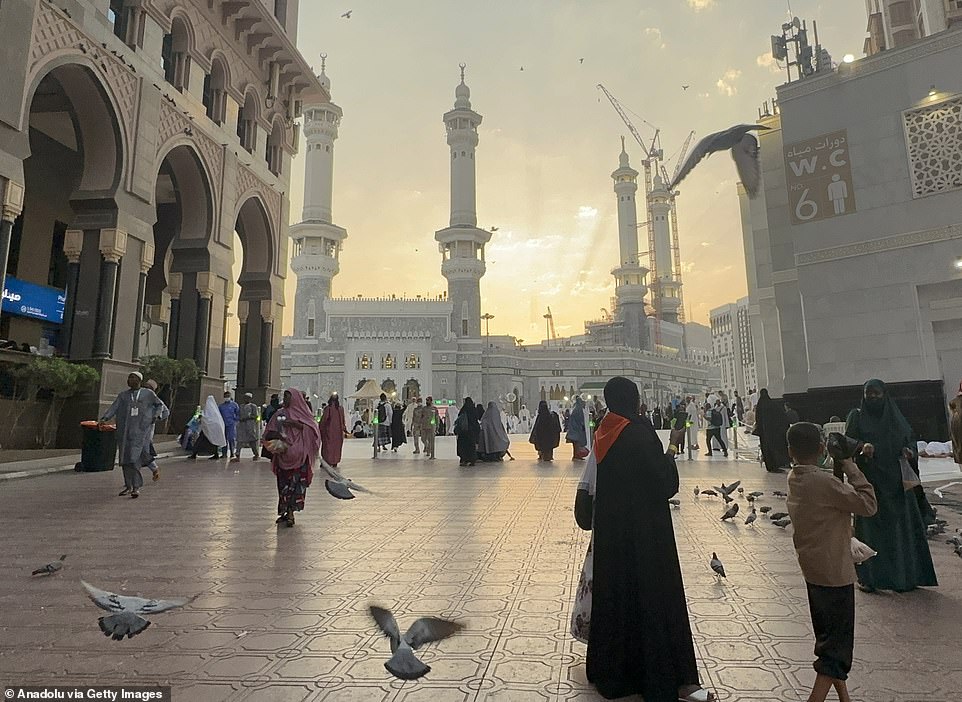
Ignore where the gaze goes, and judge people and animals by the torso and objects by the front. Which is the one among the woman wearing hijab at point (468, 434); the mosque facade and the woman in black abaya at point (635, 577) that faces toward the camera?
the mosque facade

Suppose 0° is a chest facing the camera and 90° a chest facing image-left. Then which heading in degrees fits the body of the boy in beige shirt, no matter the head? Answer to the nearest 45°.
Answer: approximately 225°

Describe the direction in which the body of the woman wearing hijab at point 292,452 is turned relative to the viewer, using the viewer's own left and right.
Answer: facing the viewer and to the left of the viewer

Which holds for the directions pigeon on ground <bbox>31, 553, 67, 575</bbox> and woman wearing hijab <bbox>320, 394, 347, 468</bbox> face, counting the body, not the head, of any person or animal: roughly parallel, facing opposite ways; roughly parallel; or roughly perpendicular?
roughly perpendicular

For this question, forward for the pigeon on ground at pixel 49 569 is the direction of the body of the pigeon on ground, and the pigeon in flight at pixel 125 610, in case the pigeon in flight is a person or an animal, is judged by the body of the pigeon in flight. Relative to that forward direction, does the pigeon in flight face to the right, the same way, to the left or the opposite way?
to the left

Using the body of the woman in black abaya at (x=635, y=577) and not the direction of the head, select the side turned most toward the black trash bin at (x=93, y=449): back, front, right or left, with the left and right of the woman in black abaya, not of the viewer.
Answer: left

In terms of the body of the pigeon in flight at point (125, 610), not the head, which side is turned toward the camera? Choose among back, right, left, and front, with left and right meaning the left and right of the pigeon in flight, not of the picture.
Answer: back

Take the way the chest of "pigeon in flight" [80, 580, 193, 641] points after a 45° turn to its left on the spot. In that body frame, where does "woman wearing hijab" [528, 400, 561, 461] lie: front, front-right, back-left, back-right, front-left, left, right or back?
right

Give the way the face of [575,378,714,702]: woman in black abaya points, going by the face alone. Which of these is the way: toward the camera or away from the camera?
away from the camera
